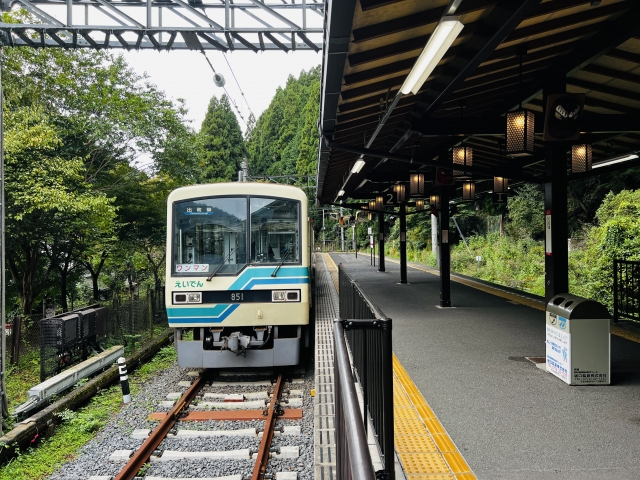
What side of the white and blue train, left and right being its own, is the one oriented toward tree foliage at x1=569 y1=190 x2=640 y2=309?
left

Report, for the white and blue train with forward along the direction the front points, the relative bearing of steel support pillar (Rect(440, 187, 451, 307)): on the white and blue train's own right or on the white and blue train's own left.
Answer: on the white and blue train's own left

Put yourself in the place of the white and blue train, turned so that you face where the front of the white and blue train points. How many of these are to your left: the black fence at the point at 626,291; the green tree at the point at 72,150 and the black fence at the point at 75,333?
1

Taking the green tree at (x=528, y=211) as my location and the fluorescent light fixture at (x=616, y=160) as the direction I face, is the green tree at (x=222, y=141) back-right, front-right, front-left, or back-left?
back-right

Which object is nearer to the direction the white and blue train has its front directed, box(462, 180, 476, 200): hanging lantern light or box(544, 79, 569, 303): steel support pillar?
the steel support pillar

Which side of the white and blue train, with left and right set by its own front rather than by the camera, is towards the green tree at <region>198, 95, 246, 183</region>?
back

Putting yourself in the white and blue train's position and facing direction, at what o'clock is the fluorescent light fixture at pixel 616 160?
The fluorescent light fixture is roughly at 9 o'clock from the white and blue train.

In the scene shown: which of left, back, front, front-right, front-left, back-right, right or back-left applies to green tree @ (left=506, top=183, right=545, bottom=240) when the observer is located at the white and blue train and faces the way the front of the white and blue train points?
back-left

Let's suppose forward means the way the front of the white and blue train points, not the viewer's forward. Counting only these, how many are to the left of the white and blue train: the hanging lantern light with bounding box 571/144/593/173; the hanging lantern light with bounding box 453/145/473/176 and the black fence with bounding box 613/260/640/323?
3

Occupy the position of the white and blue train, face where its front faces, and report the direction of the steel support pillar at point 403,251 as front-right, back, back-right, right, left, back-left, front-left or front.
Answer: back-left

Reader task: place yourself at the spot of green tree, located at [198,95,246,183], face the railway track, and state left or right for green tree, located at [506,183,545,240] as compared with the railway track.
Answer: left

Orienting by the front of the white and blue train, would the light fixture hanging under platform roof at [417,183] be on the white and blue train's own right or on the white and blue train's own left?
on the white and blue train's own left

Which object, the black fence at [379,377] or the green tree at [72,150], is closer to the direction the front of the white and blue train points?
the black fence

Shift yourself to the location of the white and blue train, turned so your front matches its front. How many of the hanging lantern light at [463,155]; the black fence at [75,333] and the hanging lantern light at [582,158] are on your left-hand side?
2

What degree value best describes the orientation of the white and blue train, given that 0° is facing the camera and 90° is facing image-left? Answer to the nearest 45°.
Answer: approximately 0°

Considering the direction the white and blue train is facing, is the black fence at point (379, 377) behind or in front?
in front

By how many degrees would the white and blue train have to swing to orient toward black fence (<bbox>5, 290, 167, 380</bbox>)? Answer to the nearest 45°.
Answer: approximately 135° to its right

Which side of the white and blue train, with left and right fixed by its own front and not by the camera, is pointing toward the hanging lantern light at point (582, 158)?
left

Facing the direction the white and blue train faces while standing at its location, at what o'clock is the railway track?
The railway track is roughly at 12 o'clock from the white and blue train.
